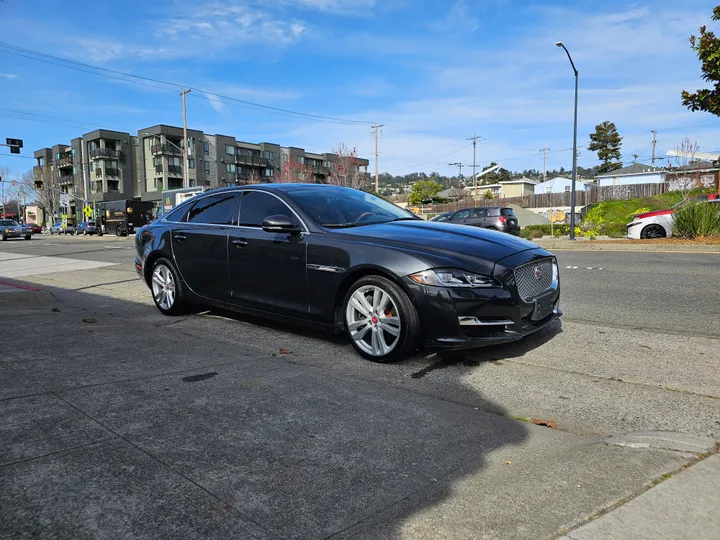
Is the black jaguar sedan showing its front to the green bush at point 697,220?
no

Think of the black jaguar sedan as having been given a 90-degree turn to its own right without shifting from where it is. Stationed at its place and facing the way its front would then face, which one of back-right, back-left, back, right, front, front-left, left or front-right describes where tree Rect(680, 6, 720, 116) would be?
back

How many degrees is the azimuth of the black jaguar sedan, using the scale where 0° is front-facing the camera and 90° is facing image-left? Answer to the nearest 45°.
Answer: approximately 315°
